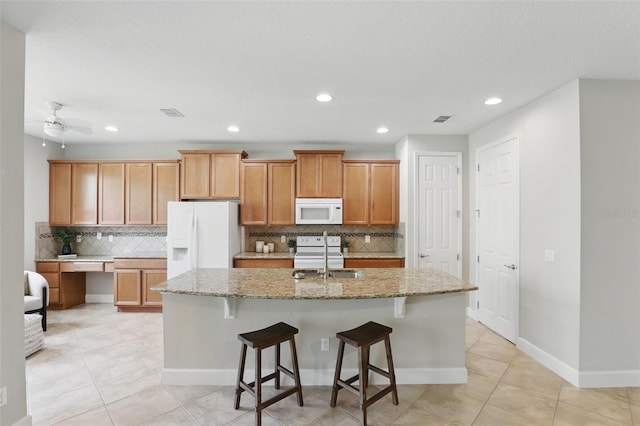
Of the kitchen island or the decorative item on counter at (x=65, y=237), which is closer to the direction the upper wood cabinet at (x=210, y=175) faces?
the kitchen island

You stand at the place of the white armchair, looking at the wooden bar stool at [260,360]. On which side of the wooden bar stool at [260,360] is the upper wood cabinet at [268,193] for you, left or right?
left

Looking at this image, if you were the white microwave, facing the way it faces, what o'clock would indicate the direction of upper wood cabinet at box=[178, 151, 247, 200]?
The upper wood cabinet is roughly at 3 o'clock from the white microwave.
